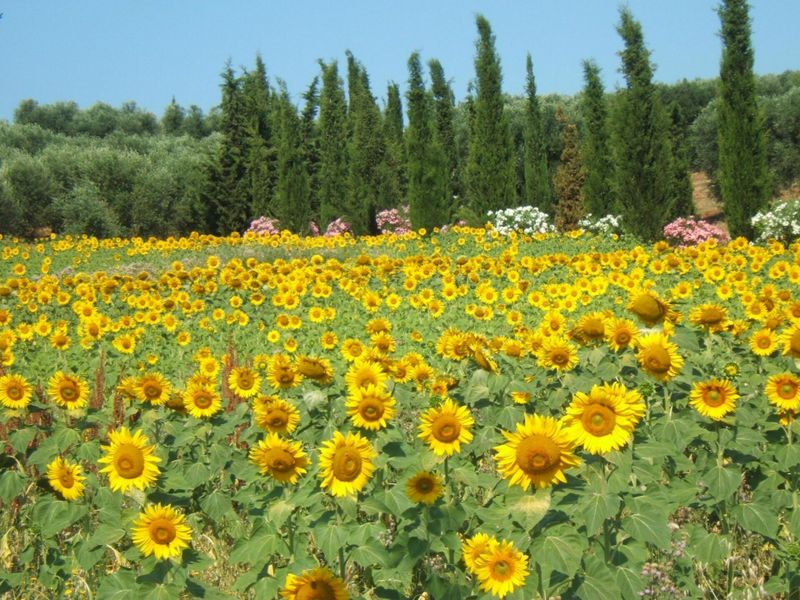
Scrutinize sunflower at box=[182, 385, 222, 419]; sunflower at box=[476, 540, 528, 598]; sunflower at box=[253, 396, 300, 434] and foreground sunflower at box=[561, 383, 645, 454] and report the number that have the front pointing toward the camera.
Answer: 4

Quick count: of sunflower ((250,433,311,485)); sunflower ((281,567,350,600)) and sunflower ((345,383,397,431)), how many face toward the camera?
3

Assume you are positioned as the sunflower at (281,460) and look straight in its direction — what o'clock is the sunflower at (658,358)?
the sunflower at (658,358) is roughly at 9 o'clock from the sunflower at (281,460).

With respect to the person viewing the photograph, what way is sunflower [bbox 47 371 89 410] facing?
facing the viewer

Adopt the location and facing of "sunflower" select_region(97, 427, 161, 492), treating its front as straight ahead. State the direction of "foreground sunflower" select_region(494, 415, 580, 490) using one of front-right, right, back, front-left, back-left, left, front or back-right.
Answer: front-left

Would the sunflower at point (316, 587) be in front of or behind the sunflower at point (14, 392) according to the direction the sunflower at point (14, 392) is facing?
in front

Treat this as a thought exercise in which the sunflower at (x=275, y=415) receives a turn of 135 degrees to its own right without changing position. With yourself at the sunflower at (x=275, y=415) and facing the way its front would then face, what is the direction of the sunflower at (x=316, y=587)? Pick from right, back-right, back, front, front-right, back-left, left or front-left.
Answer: back-left

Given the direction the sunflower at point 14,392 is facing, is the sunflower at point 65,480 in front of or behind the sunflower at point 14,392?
in front

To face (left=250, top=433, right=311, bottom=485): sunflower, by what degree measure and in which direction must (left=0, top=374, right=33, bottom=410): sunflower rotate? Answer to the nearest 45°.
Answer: approximately 45° to its left

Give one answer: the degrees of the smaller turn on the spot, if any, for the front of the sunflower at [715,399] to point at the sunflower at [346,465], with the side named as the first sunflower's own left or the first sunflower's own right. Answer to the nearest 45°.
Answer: approximately 45° to the first sunflower's own right

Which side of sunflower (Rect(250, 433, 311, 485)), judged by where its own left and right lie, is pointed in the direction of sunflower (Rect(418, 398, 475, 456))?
left

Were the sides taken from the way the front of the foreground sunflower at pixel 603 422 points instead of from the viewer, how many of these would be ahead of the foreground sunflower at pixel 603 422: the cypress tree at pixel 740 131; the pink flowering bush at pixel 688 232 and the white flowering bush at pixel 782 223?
0

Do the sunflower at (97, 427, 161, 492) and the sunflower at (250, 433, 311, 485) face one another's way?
no

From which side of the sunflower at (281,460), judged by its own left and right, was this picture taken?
front

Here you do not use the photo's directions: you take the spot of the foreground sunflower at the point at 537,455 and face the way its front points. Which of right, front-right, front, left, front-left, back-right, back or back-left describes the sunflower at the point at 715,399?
back-left

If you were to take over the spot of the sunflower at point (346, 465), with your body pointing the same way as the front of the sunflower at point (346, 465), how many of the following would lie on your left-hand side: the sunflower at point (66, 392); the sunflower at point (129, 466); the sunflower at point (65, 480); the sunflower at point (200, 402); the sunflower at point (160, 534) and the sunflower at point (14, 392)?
0

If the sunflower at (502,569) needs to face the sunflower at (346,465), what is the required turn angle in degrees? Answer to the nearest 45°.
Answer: approximately 135° to its right

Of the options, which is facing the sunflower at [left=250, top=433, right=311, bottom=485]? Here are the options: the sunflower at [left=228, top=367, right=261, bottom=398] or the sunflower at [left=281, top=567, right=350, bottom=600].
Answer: the sunflower at [left=228, top=367, right=261, bottom=398]

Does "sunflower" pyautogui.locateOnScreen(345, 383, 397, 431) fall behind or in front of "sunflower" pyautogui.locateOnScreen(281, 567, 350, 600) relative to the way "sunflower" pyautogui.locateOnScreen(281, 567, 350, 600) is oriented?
behind

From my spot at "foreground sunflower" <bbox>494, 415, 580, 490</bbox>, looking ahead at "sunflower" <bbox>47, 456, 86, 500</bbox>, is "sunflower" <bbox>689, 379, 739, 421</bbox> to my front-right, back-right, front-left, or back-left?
back-right

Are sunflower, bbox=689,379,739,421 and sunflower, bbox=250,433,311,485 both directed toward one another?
no

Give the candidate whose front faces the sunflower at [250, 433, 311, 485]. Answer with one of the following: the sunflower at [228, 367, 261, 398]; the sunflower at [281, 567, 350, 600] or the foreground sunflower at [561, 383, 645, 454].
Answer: the sunflower at [228, 367, 261, 398]
